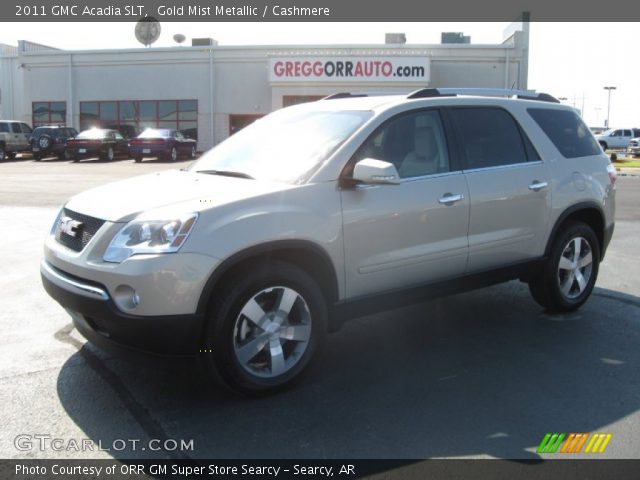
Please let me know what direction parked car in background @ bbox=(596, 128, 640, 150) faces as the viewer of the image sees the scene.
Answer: facing the viewer and to the left of the viewer

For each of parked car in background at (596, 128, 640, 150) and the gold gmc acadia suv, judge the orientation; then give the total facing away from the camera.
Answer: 0

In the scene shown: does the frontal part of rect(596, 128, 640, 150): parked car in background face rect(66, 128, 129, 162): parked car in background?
yes

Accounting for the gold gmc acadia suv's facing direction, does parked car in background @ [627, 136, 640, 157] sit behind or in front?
behind

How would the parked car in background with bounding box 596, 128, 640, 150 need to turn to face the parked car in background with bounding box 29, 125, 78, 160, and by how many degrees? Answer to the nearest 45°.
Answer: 0° — it already faces it

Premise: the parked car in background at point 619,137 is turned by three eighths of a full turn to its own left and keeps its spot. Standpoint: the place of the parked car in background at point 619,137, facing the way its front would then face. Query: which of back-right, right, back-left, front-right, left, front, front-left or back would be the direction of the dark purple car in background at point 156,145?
back-right

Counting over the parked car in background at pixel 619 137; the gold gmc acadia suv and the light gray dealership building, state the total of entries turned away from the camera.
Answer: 0

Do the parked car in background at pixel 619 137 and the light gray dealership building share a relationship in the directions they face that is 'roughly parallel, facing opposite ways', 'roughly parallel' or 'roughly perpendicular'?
roughly perpendicular

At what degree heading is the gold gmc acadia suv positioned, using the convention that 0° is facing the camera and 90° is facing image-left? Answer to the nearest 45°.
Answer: approximately 45°

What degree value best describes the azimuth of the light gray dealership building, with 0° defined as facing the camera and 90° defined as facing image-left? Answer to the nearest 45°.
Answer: approximately 0°

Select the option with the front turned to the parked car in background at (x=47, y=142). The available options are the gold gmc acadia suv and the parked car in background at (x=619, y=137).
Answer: the parked car in background at (x=619, y=137)

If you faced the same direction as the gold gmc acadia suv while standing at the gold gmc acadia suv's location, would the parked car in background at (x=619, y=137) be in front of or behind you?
behind

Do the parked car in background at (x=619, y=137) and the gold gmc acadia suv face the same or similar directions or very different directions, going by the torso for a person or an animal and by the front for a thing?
same or similar directions

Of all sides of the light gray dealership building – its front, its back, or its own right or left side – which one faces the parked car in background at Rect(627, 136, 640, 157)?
left

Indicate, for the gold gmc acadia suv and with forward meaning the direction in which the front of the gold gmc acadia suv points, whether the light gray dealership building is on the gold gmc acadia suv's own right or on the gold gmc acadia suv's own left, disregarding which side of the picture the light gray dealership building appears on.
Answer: on the gold gmc acadia suv's own right
